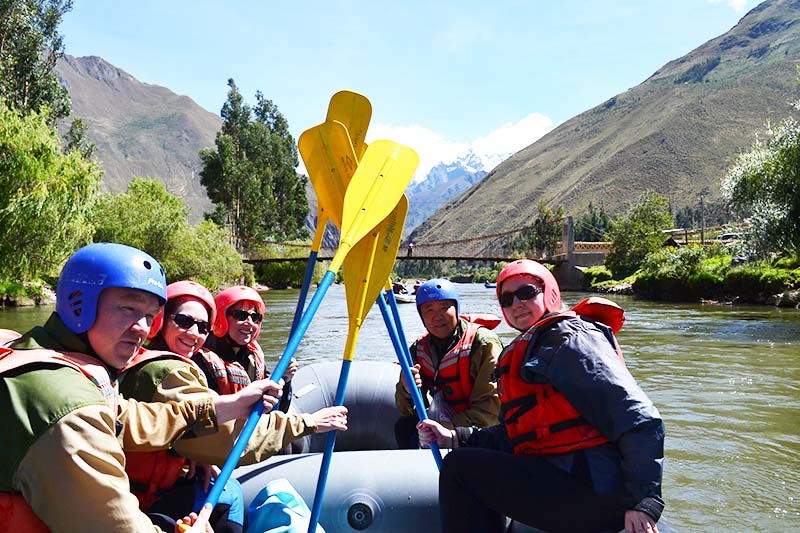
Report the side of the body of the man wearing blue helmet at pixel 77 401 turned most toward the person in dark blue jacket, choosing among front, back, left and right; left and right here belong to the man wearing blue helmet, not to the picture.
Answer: front

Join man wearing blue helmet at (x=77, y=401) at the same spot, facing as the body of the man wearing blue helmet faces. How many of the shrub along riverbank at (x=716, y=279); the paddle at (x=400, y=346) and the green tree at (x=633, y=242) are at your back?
0

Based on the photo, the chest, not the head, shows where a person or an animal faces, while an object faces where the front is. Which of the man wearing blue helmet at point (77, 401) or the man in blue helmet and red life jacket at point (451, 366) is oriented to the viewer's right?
the man wearing blue helmet

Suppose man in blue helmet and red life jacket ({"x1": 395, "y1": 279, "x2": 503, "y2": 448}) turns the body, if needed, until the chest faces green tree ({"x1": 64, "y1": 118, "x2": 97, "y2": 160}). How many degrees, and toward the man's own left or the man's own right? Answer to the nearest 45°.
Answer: approximately 90° to the man's own right

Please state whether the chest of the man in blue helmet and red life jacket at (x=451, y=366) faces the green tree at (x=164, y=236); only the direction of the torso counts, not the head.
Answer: no

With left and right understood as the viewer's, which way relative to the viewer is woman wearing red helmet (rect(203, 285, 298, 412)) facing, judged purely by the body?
facing the viewer and to the right of the viewer

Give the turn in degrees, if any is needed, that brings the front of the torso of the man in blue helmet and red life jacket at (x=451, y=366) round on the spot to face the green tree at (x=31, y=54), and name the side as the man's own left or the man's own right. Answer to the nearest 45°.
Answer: approximately 90° to the man's own right

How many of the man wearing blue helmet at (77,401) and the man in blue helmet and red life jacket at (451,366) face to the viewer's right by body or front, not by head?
1

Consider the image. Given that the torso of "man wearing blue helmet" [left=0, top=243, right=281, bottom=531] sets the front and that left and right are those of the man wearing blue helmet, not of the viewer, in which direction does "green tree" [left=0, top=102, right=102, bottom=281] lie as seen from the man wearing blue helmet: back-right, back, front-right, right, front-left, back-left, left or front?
left

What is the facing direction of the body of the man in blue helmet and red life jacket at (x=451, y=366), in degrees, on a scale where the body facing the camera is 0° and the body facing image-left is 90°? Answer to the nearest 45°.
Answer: approximately 45°

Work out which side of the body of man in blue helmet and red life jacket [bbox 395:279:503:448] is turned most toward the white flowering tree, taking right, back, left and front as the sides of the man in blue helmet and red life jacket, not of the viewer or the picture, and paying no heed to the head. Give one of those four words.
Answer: back

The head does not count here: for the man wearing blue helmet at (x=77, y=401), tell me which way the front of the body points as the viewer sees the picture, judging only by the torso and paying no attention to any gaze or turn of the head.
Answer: to the viewer's right

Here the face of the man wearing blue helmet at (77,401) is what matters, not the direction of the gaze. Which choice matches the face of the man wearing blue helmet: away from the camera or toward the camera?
toward the camera

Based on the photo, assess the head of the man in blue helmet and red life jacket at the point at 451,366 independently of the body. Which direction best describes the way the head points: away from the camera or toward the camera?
toward the camera

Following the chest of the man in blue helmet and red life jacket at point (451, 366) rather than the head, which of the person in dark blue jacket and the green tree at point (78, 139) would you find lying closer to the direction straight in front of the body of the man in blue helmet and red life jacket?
the person in dark blue jacket
